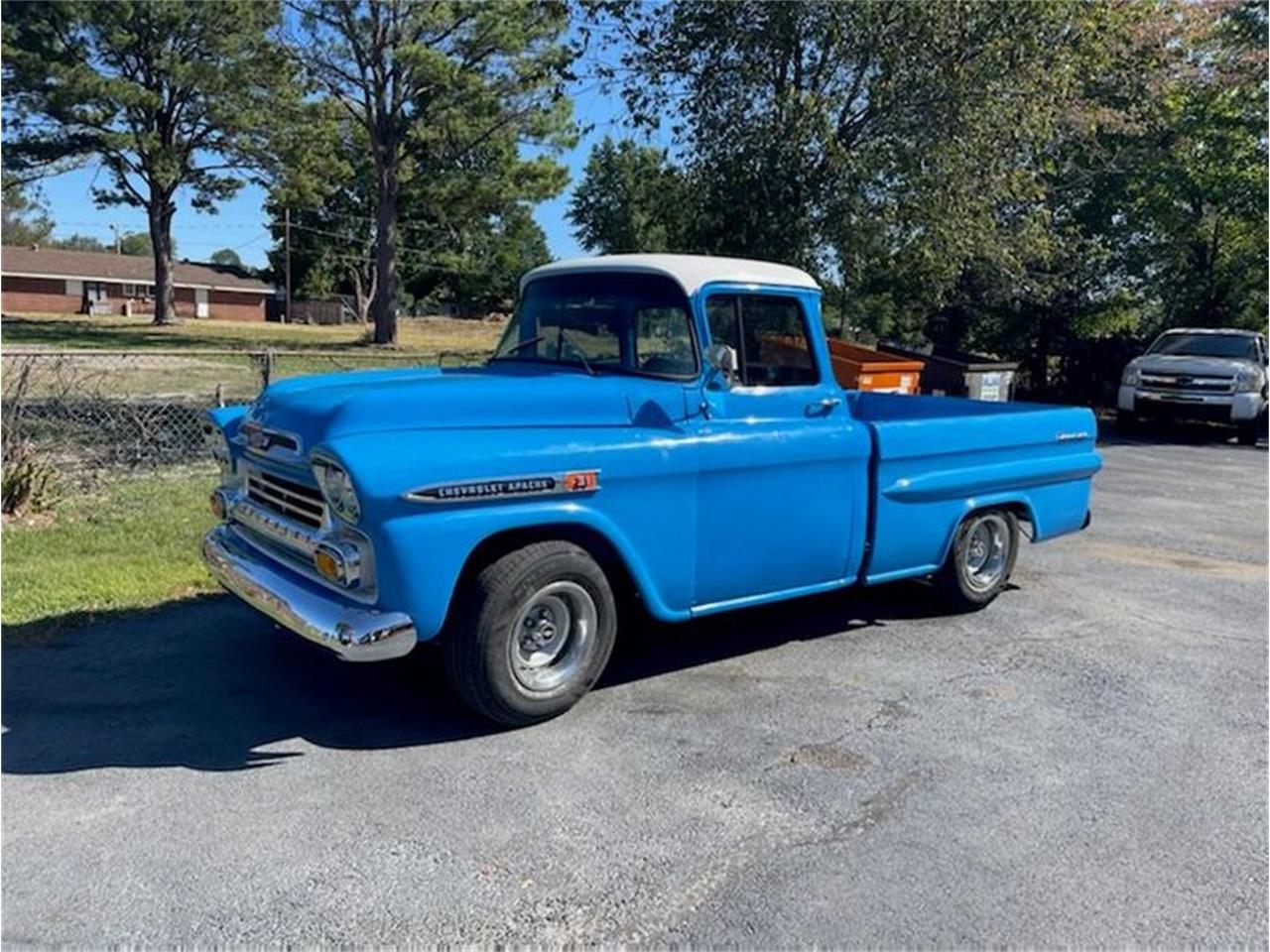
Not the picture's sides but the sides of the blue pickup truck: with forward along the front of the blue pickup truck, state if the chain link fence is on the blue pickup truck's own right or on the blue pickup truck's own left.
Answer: on the blue pickup truck's own right

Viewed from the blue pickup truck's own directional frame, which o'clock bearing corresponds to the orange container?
The orange container is roughly at 5 o'clock from the blue pickup truck.

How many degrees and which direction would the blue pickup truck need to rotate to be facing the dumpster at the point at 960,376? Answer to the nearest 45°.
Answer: approximately 180°

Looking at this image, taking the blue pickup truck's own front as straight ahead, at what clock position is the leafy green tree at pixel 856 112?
The leafy green tree is roughly at 5 o'clock from the blue pickup truck.

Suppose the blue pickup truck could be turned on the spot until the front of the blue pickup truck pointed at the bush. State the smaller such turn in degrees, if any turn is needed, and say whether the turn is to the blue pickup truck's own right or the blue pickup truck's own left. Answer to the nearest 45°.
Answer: approximately 90° to the blue pickup truck's own right

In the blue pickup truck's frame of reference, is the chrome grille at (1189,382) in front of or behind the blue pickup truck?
behind

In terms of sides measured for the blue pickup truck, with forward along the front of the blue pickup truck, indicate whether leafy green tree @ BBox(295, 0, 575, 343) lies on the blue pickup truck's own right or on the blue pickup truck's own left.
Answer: on the blue pickup truck's own right

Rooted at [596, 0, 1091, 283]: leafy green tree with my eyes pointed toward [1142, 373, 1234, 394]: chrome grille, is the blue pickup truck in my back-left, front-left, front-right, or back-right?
front-right

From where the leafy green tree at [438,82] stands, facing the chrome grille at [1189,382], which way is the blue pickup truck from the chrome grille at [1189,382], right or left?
right

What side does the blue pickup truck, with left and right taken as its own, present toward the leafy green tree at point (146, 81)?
right
